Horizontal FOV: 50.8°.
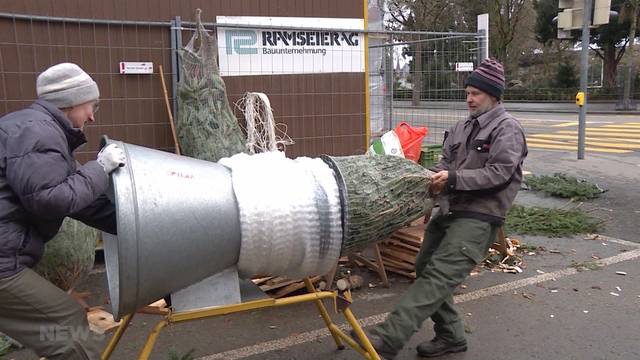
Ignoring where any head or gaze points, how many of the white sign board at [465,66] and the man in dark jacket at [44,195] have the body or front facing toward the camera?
1

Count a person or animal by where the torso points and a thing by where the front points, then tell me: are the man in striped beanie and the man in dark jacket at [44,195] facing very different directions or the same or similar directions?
very different directions

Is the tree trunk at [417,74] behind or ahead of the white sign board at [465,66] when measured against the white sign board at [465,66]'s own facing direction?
behind

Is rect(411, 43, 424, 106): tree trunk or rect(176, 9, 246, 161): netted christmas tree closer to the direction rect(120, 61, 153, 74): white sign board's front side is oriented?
the netted christmas tree

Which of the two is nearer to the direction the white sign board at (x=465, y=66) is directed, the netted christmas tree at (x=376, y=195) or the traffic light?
the netted christmas tree

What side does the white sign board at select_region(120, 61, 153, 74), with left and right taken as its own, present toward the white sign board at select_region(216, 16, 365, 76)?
left

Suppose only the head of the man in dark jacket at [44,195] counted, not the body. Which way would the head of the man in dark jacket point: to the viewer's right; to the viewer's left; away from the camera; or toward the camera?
to the viewer's right

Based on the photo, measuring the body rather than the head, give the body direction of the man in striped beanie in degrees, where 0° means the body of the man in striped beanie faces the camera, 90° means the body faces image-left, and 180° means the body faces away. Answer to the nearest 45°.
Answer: approximately 45°

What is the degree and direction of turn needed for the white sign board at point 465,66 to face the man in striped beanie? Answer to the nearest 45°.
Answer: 0° — it already faces them

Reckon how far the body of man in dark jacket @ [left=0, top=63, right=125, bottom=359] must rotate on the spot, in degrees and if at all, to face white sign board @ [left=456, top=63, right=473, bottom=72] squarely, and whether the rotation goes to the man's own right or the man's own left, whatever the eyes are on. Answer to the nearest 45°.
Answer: approximately 45° to the man's own left

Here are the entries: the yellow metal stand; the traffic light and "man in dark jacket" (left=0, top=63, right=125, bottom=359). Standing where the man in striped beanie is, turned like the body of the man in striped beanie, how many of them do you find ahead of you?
2

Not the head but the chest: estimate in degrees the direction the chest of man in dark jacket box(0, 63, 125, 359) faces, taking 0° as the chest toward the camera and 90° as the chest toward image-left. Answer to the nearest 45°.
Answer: approximately 270°
